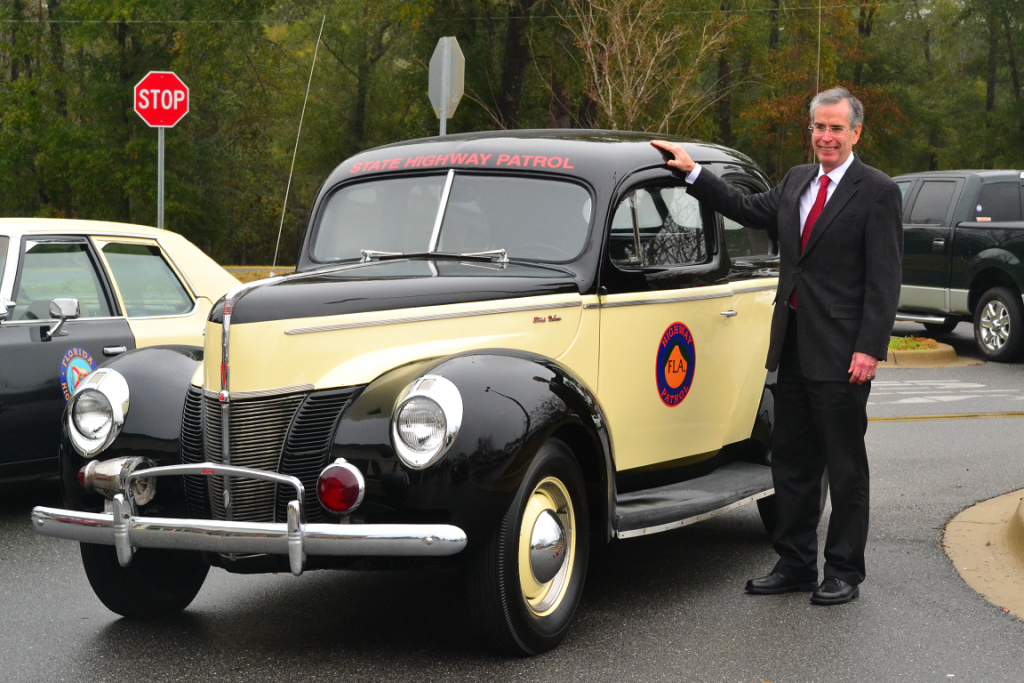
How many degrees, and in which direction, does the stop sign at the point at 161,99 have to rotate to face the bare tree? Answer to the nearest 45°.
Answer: approximately 135° to its left

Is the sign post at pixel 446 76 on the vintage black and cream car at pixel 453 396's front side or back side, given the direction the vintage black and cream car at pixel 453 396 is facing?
on the back side

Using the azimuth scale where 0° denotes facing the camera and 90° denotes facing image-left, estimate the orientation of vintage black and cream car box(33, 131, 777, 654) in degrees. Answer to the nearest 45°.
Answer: approximately 45°

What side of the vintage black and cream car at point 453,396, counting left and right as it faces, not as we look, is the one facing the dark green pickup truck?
back

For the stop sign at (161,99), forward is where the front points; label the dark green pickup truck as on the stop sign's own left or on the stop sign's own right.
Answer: on the stop sign's own left

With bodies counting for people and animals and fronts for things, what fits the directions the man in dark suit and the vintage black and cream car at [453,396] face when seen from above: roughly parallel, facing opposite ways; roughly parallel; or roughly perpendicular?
roughly parallel

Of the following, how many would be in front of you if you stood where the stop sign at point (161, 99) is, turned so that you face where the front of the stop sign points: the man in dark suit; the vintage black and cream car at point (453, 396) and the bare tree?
2

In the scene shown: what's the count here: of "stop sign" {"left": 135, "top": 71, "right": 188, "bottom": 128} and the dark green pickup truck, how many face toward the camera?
1

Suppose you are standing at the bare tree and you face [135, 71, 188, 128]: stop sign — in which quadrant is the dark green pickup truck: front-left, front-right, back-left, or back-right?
front-left

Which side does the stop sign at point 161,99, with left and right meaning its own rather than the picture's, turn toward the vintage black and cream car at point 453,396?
front

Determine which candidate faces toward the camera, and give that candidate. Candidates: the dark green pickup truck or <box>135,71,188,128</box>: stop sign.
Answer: the stop sign

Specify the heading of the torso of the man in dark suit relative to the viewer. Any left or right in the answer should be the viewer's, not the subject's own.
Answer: facing the viewer and to the left of the viewer

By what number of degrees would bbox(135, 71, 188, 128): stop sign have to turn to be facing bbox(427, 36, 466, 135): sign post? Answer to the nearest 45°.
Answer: approximately 45° to its left

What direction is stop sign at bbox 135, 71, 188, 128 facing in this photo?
toward the camera
